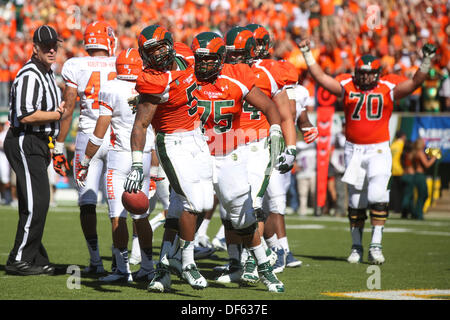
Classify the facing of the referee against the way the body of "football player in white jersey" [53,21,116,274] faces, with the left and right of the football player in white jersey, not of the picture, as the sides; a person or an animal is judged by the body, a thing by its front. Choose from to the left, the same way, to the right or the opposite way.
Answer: to the right

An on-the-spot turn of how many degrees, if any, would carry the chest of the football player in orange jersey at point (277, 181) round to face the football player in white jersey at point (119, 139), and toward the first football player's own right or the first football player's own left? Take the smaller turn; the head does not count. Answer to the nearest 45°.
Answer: approximately 90° to the first football player's own right

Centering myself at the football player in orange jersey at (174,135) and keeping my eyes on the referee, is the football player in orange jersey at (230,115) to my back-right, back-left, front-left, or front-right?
back-right

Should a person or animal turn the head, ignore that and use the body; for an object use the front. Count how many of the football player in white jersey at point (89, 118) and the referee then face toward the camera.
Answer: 0

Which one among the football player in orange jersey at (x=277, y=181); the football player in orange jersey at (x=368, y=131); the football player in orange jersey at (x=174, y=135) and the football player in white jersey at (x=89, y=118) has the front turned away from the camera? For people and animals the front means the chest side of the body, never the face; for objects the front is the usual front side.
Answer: the football player in white jersey

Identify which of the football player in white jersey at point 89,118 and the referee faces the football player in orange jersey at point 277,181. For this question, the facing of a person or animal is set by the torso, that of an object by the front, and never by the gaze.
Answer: the referee

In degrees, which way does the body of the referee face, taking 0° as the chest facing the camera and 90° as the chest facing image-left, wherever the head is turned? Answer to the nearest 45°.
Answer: approximately 270°

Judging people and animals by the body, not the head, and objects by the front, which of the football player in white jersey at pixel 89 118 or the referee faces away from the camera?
the football player in white jersey

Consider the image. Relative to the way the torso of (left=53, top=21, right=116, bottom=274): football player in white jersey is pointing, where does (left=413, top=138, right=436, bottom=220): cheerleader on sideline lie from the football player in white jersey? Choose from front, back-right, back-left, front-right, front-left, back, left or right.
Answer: front-right

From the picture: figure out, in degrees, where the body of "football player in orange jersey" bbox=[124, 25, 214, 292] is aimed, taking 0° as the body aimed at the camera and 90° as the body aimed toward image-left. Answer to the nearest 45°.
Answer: approximately 315°

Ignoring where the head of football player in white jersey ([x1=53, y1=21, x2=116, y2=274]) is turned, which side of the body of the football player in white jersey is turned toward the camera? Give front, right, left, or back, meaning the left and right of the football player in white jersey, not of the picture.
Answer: back
